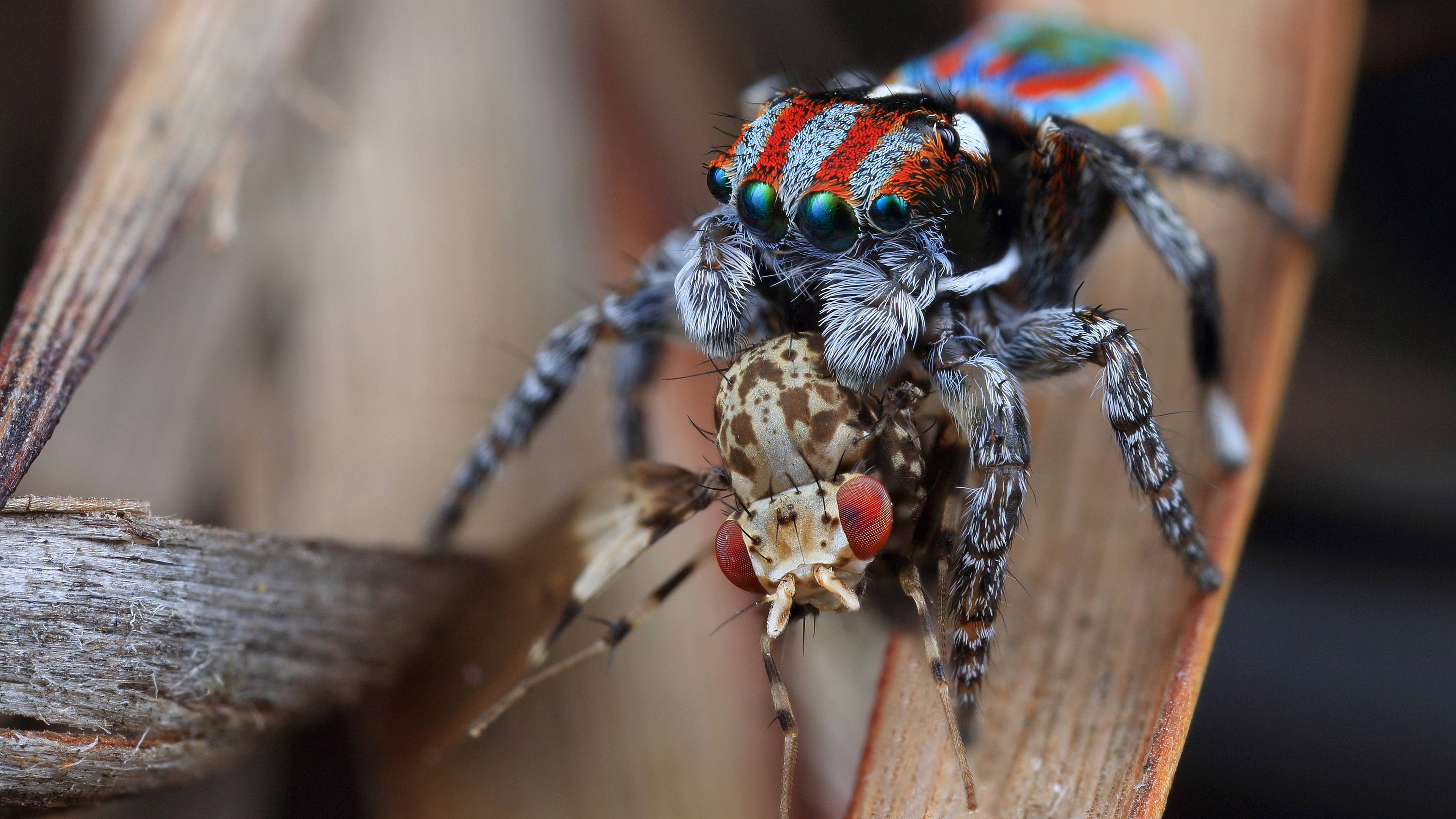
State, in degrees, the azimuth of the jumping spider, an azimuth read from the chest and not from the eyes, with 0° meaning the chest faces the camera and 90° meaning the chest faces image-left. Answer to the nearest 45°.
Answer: approximately 45°
